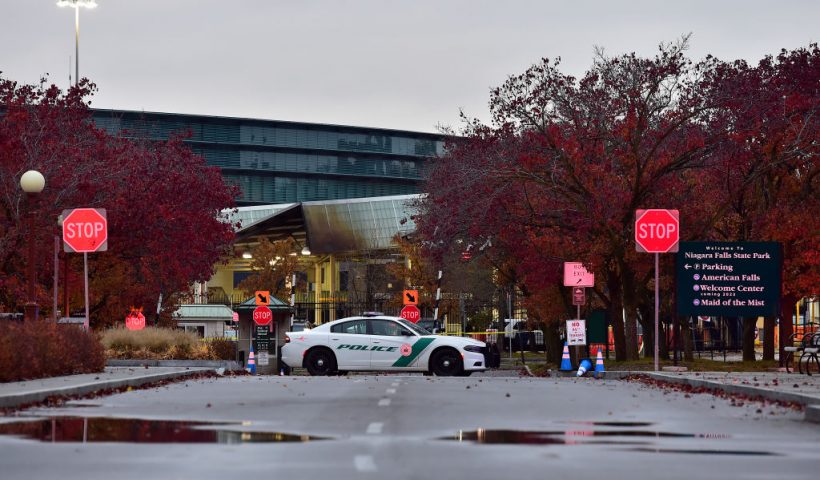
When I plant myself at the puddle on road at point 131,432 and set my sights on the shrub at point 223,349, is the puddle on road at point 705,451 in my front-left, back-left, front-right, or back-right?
back-right

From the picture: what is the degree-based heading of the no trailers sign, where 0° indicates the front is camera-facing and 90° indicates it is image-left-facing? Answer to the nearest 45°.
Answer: approximately 0°

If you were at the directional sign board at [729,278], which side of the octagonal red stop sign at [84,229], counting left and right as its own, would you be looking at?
left

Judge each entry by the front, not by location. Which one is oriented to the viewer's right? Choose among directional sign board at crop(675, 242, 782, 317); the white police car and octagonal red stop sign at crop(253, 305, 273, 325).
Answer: the white police car

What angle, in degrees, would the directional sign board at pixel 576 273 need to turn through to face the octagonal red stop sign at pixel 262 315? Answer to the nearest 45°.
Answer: approximately 135° to its right

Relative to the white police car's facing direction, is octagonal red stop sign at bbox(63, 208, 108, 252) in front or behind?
behind

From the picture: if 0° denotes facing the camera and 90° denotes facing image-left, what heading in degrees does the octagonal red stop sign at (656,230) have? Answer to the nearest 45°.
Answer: approximately 0°

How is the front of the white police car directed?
to the viewer's right
